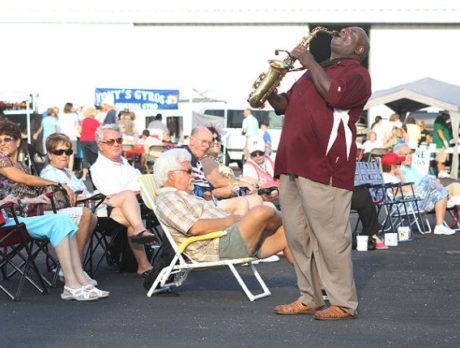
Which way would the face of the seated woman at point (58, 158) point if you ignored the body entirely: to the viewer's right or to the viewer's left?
to the viewer's right

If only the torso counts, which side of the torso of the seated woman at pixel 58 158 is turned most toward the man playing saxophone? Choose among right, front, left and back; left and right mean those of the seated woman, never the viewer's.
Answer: front

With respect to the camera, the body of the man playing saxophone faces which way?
to the viewer's left

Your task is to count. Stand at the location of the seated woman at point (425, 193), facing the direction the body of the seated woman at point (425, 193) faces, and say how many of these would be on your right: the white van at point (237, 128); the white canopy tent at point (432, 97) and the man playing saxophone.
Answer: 1

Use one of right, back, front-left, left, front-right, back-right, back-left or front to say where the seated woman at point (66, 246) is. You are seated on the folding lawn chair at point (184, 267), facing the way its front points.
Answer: back

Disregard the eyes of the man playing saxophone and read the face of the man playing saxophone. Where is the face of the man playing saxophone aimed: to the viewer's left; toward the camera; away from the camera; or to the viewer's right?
to the viewer's left

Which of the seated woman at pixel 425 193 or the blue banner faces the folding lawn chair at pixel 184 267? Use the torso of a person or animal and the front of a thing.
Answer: the blue banner

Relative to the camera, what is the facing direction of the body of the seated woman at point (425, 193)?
to the viewer's right

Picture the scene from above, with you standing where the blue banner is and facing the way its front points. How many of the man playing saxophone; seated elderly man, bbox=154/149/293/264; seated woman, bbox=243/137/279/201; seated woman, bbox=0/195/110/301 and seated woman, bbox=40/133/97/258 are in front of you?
5

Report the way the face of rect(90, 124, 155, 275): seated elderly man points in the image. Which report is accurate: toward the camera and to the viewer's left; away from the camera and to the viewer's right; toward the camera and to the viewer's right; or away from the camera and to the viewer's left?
toward the camera and to the viewer's right
